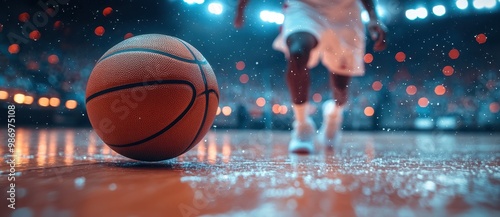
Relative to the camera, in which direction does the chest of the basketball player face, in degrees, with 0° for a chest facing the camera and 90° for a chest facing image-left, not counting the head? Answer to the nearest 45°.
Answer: approximately 0°

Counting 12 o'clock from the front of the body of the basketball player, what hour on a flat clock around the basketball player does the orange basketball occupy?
The orange basketball is roughly at 1 o'clock from the basketball player.
